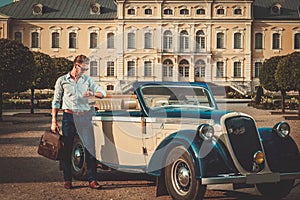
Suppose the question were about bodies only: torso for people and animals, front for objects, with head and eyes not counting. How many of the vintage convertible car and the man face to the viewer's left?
0

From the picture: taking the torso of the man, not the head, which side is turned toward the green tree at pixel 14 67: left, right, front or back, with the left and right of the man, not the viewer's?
back

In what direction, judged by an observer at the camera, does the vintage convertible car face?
facing the viewer and to the right of the viewer

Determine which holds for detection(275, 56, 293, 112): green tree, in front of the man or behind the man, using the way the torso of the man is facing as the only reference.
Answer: behind

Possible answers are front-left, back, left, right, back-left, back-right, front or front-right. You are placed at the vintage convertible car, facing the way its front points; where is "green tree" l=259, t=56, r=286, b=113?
back-left

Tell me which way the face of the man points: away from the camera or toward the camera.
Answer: toward the camera

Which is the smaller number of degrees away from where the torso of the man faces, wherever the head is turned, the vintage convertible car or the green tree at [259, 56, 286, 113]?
the vintage convertible car

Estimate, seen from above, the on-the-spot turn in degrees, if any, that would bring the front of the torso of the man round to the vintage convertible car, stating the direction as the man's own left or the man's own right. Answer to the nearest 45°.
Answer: approximately 45° to the man's own left

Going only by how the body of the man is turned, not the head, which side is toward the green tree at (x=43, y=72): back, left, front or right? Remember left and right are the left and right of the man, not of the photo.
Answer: back

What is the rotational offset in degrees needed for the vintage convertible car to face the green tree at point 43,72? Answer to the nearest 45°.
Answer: approximately 135° to its left

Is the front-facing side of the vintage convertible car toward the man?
no

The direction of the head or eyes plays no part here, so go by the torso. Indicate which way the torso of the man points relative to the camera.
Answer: toward the camera

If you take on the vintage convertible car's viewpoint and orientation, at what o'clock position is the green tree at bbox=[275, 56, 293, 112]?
The green tree is roughly at 8 o'clock from the vintage convertible car.

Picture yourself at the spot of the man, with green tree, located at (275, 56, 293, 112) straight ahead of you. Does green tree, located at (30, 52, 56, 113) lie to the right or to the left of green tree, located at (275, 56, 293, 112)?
left
